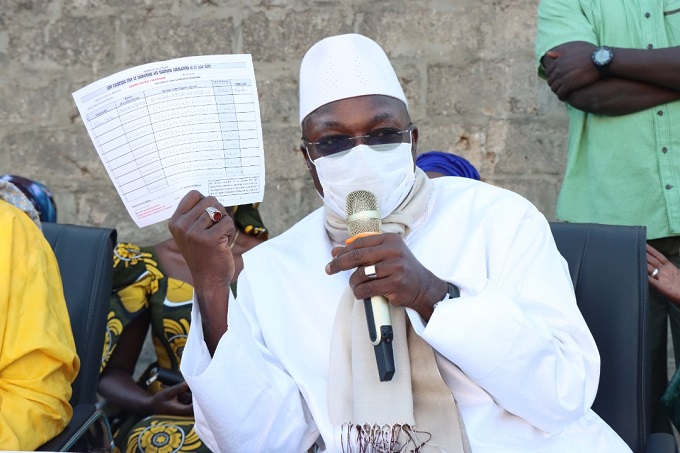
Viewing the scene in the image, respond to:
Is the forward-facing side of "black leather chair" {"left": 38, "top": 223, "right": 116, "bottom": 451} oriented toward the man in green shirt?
no

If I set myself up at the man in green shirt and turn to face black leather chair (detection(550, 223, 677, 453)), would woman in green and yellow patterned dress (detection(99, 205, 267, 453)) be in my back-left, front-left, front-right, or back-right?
front-right

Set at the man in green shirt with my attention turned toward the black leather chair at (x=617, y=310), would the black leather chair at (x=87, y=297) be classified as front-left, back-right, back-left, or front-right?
front-right

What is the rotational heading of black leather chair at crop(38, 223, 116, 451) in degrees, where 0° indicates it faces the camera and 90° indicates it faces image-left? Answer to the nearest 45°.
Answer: approximately 45°

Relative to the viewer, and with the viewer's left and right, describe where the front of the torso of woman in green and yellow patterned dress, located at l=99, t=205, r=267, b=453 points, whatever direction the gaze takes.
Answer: facing the viewer and to the right of the viewer

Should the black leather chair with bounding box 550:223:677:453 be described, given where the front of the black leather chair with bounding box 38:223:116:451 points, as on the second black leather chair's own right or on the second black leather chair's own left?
on the second black leather chair's own left

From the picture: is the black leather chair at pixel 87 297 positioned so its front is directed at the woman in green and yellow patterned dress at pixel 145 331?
no

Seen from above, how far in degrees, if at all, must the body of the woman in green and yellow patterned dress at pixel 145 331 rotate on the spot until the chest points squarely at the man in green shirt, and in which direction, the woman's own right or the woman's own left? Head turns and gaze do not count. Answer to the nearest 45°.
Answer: approximately 45° to the woman's own left

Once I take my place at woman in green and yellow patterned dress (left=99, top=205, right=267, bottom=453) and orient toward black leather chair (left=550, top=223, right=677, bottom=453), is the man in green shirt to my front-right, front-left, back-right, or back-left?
front-left

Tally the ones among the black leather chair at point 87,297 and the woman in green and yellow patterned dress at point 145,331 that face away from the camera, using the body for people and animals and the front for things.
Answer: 0
